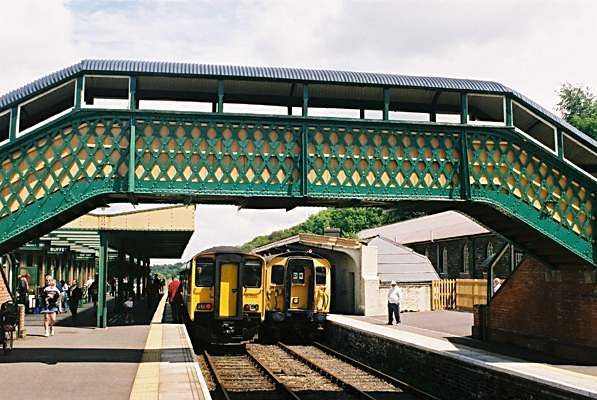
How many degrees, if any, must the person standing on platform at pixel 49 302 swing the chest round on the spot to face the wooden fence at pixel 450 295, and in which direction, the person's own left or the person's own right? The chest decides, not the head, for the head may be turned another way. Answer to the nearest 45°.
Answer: approximately 90° to the person's own left

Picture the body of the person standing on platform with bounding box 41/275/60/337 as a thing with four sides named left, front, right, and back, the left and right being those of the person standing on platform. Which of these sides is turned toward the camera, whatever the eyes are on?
front

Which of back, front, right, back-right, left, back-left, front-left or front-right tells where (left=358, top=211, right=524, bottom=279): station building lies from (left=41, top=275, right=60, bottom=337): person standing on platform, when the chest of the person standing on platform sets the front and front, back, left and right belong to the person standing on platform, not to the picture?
back-left

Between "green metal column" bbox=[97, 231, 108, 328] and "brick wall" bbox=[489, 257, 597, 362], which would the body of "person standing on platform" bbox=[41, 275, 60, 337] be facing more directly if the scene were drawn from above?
the brick wall

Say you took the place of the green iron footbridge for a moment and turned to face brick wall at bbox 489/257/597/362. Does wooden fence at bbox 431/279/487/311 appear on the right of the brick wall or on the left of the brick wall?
left

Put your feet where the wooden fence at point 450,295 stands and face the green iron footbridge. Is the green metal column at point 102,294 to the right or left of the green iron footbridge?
right

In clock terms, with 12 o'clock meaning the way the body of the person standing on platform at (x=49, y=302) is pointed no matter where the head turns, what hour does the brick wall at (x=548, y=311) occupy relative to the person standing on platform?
The brick wall is roughly at 10 o'clock from the person standing on platform.

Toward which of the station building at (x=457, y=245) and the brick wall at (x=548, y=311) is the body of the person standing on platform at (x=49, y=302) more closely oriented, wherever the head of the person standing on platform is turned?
the brick wall

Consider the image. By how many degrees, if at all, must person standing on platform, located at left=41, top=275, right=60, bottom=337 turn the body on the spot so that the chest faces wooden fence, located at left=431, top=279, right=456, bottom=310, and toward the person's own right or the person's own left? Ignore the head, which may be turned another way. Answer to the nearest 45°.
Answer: approximately 90° to the person's own left

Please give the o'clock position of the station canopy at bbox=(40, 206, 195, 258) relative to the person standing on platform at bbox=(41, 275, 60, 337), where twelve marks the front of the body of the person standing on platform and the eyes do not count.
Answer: The station canopy is roughly at 7 o'clock from the person standing on platform.
